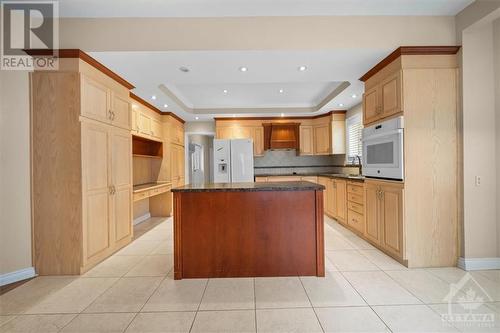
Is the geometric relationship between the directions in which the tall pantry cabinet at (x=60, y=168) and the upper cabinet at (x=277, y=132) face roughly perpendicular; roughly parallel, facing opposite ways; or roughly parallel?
roughly perpendicular

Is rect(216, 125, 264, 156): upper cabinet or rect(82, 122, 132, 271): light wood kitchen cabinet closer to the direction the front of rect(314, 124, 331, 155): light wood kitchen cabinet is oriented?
the light wood kitchen cabinet

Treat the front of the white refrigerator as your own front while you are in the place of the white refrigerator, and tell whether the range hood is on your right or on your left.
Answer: on your left

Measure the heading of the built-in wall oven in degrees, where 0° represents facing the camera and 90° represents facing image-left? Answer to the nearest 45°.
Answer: approximately 45°

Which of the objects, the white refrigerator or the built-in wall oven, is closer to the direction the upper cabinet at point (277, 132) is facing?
the built-in wall oven

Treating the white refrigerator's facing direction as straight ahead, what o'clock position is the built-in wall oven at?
The built-in wall oven is roughly at 11 o'clock from the white refrigerator.

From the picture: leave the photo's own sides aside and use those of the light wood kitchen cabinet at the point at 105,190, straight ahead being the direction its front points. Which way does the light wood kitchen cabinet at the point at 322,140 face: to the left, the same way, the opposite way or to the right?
to the right

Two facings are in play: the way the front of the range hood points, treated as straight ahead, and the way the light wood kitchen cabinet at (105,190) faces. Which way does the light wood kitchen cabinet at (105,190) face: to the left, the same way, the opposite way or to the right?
to the left

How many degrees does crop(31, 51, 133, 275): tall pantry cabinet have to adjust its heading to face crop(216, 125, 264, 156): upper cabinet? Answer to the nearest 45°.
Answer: approximately 90° to its left

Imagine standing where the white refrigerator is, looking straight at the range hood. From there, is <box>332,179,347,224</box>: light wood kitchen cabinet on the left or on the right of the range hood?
right

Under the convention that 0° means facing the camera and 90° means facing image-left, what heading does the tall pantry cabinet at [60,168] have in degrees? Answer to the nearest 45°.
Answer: approximately 315°
